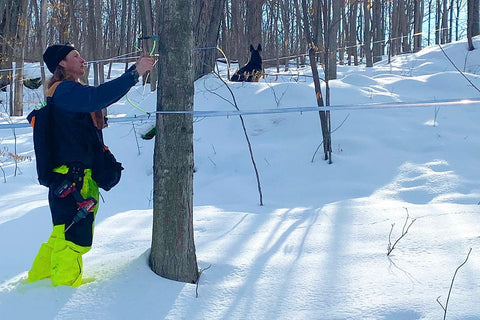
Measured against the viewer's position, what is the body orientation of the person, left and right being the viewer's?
facing to the right of the viewer

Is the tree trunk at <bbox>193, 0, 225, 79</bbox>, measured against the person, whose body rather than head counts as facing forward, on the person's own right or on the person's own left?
on the person's own left

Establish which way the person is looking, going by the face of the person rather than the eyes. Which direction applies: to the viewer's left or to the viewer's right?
to the viewer's right

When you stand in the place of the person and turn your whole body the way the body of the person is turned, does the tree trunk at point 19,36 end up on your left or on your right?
on your left

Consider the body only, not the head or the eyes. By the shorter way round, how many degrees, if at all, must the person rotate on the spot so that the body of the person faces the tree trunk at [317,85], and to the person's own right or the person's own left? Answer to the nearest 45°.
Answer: approximately 45° to the person's own left

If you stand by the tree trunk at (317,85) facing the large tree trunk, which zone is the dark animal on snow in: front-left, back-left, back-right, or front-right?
back-right

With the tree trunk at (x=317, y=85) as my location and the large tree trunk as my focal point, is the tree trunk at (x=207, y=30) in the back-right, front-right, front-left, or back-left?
back-right
